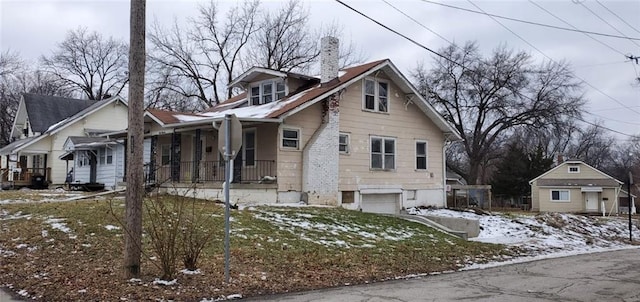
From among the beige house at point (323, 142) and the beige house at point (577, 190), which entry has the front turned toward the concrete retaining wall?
the beige house at point (577, 190)

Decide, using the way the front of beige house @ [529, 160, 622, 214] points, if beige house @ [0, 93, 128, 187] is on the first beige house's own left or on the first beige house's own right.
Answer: on the first beige house's own right

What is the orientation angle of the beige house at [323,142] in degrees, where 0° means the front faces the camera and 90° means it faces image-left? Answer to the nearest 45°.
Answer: approximately 45°

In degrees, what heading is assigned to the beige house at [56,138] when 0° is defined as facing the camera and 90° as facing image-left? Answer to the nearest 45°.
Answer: approximately 45°

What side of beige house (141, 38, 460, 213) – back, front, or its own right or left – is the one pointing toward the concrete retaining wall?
left

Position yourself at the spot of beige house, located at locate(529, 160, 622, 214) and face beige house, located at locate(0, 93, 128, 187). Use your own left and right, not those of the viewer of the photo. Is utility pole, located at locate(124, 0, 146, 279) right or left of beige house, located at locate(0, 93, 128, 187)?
left

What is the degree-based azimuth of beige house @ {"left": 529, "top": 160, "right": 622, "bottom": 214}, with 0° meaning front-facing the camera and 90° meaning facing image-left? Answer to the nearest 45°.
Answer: approximately 0°

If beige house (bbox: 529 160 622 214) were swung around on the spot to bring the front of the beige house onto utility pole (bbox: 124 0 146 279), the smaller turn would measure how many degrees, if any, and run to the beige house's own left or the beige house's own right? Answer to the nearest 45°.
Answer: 0° — it already faces it

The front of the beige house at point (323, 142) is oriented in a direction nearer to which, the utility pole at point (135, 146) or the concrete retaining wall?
the utility pole

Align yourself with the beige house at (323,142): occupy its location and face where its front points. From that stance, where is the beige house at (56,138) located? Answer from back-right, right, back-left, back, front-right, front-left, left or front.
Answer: right
